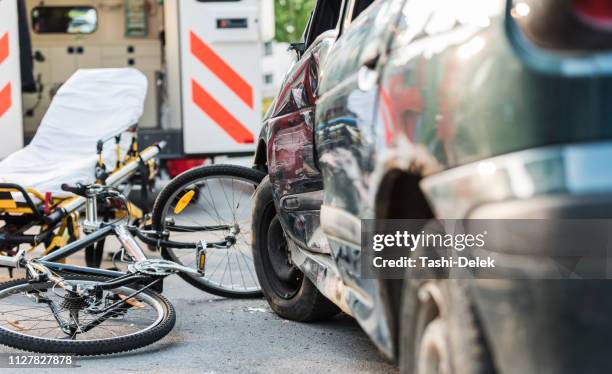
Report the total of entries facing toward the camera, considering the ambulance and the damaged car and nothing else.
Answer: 0

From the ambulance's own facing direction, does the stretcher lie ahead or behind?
behind

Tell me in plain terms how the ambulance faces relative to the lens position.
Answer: facing away from the viewer

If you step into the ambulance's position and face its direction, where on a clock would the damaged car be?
The damaged car is roughly at 6 o'clock from the ambulance.

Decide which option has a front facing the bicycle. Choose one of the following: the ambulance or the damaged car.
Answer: the damaged car

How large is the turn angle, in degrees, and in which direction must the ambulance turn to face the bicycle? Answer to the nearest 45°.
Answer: approximately 180°

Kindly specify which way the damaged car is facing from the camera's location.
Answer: facing away from the viewer and to the left of the viewer
